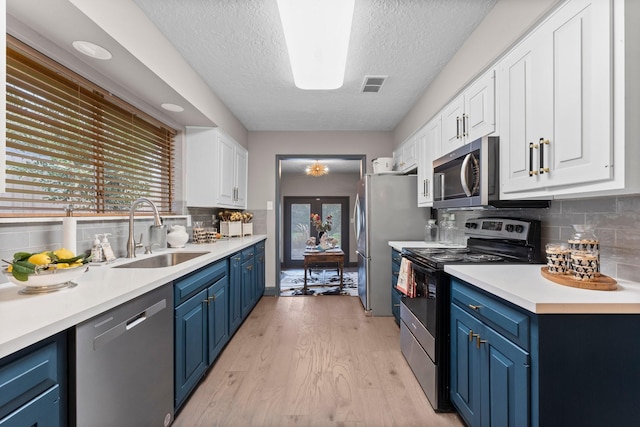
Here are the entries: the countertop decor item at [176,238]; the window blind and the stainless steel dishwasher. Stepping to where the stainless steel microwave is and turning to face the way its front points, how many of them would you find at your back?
0

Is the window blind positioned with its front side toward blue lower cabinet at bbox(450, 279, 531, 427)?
yes

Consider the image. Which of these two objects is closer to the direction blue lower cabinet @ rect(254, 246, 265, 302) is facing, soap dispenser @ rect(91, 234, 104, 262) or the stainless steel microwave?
the stainless steel microwave

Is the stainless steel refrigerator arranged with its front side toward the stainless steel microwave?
no

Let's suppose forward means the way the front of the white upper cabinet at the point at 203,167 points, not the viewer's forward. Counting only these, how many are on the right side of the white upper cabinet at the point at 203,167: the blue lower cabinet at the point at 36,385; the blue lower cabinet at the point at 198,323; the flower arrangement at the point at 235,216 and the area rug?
2

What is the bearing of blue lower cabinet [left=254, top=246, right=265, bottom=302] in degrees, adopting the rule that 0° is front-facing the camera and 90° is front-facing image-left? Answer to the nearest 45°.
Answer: approximately 270°

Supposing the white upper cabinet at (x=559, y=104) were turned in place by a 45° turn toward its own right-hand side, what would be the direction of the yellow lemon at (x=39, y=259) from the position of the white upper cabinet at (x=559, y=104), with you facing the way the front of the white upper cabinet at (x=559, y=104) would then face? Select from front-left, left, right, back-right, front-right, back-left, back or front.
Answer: front-left

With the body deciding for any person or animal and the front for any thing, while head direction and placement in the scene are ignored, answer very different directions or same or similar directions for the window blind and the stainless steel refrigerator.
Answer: very different directions

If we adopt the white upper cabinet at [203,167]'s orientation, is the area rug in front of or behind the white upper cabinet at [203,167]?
in front

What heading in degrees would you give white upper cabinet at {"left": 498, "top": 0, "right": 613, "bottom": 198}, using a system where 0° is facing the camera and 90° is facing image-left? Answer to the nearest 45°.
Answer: approximately 45°

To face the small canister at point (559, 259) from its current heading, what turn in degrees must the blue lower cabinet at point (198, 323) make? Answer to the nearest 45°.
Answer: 0° — it already faces it

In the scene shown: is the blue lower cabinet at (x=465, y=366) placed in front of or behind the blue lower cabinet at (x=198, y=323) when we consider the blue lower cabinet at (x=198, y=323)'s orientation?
in front

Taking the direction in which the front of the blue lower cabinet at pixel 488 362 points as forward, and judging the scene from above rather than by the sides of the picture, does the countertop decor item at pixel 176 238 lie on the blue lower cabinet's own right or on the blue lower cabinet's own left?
on the blue lower cabinet's own right

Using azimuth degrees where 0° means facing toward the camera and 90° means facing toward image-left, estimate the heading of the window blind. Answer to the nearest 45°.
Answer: approximately 315°

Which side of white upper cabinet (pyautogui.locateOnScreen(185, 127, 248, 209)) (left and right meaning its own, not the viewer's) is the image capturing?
right

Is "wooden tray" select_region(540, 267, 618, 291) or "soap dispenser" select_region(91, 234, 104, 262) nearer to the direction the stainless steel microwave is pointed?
the soap dispenser

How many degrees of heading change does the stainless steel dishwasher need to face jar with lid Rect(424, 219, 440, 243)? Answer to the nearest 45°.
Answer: approximately 45° to its left

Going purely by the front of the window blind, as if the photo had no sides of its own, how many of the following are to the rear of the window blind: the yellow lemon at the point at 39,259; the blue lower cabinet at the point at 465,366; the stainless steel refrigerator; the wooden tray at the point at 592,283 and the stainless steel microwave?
0

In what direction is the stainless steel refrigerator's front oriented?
to the viewer's left

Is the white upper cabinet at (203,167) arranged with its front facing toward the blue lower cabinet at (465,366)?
no

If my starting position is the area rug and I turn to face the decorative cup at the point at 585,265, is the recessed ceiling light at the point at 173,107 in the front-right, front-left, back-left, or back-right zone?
front-right
